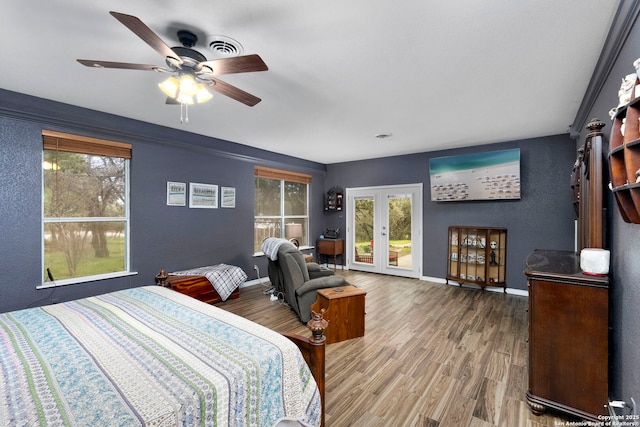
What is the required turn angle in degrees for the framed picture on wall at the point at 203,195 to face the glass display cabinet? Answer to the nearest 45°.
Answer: approximately 45° to its left

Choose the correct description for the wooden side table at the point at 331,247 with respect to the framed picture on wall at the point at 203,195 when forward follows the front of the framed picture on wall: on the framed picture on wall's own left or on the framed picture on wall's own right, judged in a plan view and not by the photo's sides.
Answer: on the framed picture on wall's own left

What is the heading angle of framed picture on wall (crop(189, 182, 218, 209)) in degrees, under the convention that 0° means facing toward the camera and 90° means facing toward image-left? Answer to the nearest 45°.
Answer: approximately 315°

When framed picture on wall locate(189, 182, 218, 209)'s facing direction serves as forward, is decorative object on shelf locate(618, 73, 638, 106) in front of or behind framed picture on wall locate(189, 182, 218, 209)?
in front

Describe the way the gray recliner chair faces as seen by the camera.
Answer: facing away from the viewer and to the right of the viewer

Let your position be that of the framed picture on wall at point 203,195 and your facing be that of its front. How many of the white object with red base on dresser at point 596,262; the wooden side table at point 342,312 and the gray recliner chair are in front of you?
3

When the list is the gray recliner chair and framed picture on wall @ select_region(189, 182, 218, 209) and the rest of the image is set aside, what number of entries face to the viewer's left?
0
